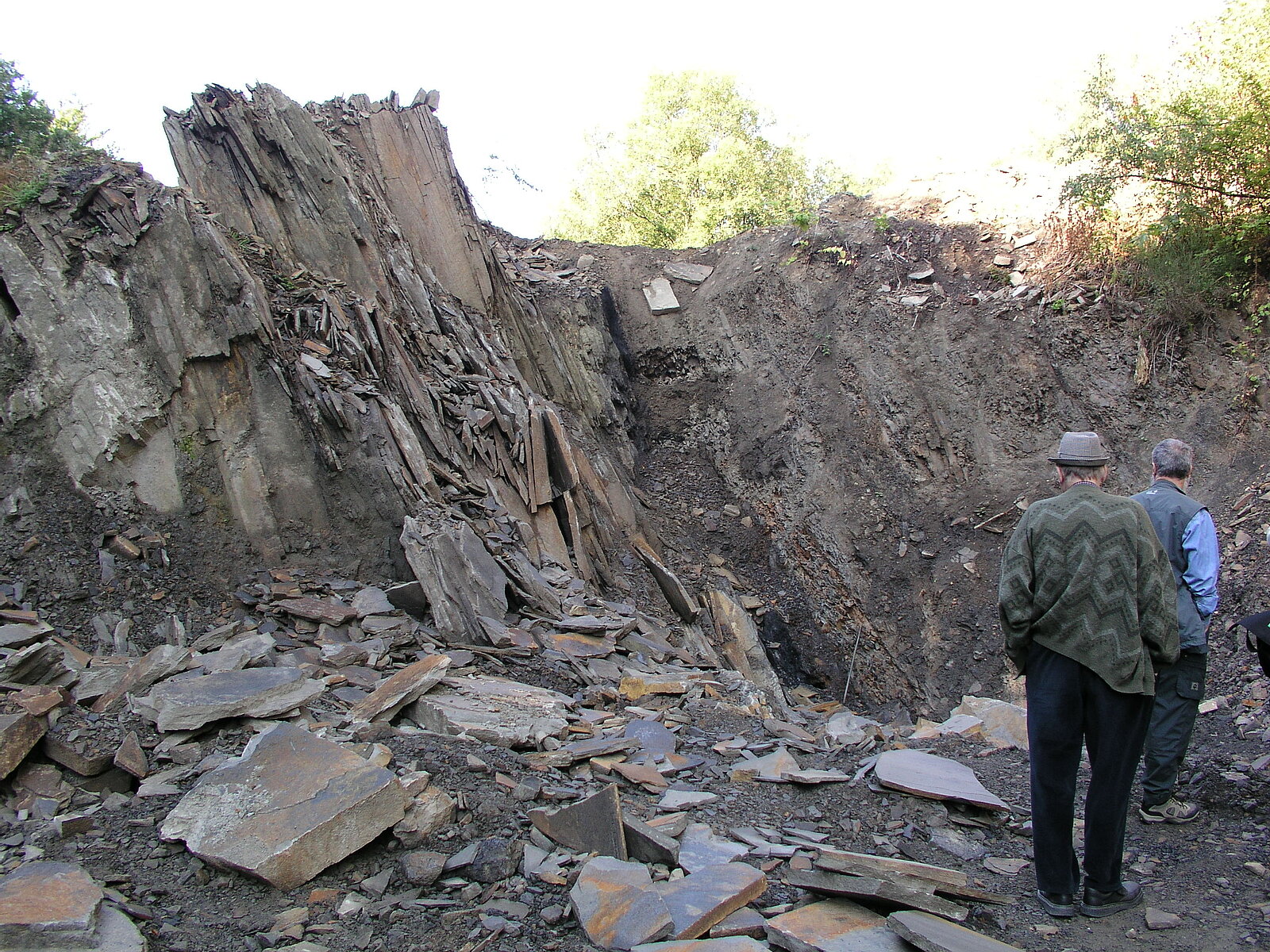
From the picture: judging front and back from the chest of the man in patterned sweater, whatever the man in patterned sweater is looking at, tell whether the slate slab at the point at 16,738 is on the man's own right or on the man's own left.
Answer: on the man's own left

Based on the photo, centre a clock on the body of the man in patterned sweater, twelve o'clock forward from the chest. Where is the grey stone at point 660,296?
The grey stone is roughly at 11 o'clock from the man in patterned sweater.

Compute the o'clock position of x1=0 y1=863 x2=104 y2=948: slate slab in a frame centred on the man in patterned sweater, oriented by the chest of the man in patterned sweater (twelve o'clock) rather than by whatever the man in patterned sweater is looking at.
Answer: The slate slab is roughly at 8 o'clock from the man in patterned sweater.

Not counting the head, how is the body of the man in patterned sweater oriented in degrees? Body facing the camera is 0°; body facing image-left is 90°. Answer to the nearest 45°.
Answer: approximately 180°

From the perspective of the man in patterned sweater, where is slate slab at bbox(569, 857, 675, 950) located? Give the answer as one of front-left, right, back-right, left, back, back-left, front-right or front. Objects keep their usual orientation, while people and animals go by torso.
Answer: back-left

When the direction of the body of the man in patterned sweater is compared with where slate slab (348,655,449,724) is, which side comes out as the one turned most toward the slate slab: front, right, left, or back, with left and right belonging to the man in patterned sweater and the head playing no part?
left

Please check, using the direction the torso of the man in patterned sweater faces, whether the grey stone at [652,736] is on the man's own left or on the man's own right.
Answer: on the man's own left

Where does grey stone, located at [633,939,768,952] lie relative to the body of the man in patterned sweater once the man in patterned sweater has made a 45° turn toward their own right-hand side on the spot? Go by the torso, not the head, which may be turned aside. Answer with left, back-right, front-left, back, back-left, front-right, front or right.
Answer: back

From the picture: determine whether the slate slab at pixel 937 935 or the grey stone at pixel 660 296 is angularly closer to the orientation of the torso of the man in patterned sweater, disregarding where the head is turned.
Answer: the grey stone

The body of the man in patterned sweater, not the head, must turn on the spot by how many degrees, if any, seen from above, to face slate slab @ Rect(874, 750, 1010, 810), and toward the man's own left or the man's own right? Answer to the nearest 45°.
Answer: approximately 45° to the man's own left

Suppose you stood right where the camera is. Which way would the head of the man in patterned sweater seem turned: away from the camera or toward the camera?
away from the camera

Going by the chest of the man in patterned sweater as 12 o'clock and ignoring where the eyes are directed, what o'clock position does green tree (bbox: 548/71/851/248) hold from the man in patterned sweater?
The green tree is roughly at 11 o'clock from the man in patterned sweater.
